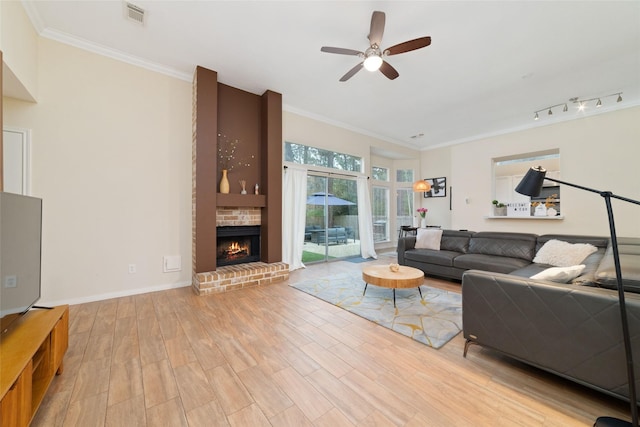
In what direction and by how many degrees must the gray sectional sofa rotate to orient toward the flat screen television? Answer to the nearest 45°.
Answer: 0° — it already faces it

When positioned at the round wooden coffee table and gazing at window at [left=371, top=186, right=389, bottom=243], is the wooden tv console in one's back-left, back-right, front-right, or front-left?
back-left

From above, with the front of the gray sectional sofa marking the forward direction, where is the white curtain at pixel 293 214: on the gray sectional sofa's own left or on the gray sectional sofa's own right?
on the gray sectional sofa's own right

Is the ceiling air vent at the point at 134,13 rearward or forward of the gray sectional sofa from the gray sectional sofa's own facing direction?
forward

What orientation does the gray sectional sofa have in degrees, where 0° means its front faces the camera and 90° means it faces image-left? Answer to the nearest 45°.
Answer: approximately 45°

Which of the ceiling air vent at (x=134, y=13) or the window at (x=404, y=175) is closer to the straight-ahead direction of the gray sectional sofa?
the ceiling air vent

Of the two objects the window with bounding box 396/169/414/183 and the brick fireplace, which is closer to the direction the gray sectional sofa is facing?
the brick fireplace

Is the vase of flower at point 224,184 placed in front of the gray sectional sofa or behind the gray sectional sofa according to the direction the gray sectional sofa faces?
in front
